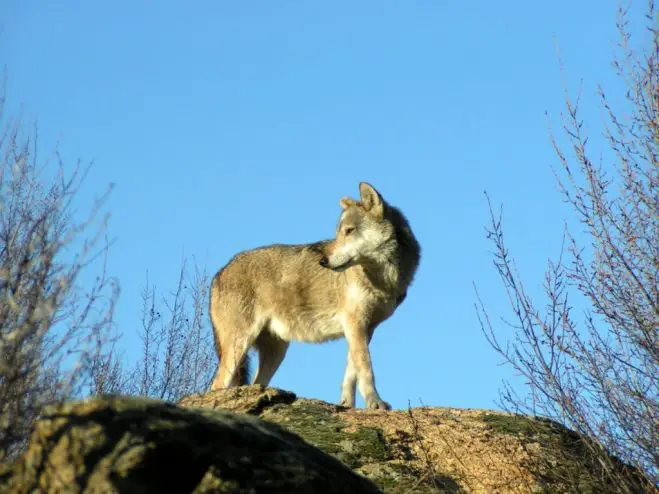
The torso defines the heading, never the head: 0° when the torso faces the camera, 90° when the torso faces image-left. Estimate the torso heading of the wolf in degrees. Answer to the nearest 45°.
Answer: approximately 270°

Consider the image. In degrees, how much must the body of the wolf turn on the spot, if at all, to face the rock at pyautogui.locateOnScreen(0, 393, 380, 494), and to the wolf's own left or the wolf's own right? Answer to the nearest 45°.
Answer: approximately 90° to the wolf's own right
